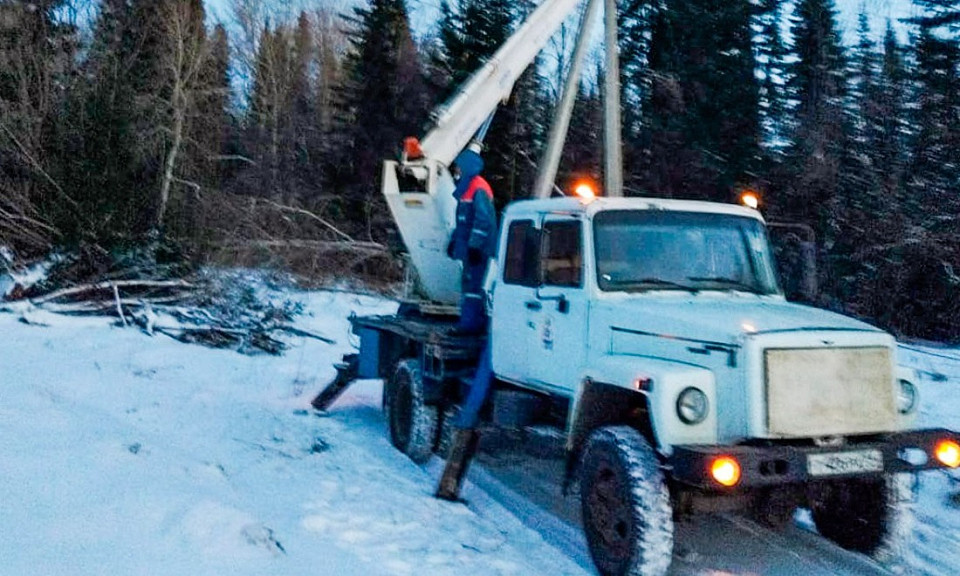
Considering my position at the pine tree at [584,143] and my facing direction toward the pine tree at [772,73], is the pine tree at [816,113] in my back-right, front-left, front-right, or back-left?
front-right

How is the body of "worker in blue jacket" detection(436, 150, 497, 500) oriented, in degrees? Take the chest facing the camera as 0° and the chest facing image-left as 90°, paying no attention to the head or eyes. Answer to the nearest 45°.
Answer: approximately 90°

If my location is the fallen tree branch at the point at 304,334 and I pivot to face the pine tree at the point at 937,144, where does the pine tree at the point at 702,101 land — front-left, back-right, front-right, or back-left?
front-left

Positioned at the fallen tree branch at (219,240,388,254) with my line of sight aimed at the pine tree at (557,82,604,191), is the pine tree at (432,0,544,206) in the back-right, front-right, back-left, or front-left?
front-left

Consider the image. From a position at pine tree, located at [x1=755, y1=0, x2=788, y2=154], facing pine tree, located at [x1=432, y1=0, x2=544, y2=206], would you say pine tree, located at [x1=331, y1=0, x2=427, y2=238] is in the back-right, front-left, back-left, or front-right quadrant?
front-right

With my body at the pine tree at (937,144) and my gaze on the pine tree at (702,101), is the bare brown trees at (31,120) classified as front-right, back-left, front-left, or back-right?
front-left

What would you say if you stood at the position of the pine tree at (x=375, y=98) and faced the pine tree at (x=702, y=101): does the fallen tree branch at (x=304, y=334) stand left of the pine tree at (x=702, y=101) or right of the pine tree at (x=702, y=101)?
right
